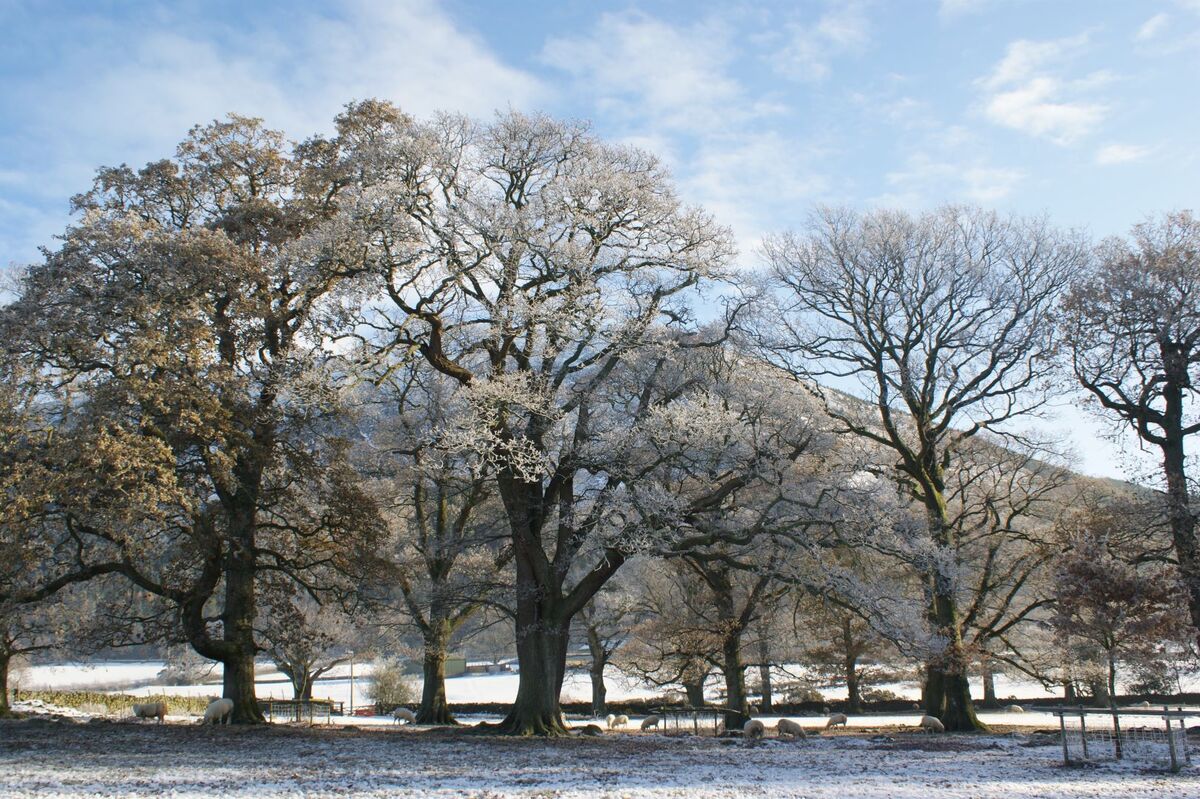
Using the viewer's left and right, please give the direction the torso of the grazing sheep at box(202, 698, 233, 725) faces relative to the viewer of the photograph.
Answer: facing to the left of the viewer

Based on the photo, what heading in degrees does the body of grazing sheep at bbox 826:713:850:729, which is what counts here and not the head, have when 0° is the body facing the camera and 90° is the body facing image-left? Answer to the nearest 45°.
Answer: approximately 90°

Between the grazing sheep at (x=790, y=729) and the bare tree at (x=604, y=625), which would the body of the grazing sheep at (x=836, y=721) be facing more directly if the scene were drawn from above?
the bare tree

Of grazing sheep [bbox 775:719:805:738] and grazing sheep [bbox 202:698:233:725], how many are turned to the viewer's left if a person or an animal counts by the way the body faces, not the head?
1
